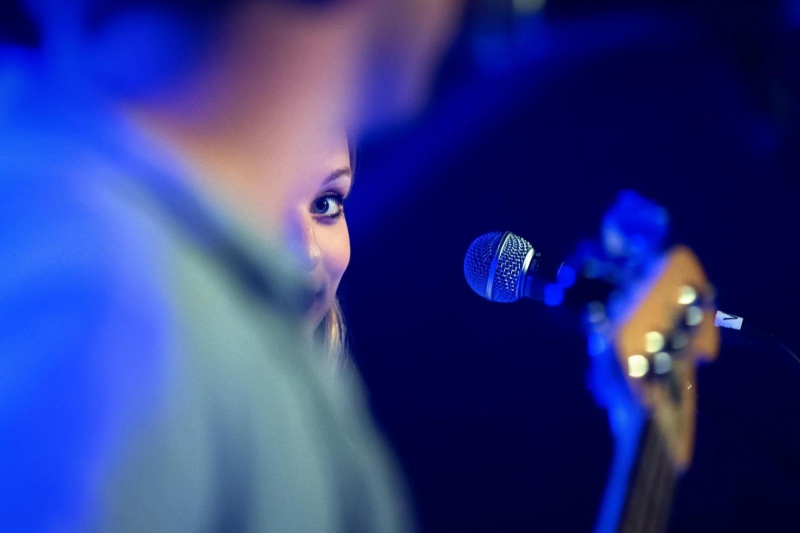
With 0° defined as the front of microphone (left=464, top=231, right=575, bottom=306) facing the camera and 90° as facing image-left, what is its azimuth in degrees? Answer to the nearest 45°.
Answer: approximately 90°

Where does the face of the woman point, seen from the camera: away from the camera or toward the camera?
toward the camera
